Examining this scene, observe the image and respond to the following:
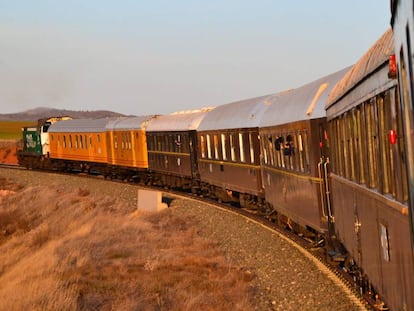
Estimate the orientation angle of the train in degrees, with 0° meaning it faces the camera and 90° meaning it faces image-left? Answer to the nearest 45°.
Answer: approximately 135°
